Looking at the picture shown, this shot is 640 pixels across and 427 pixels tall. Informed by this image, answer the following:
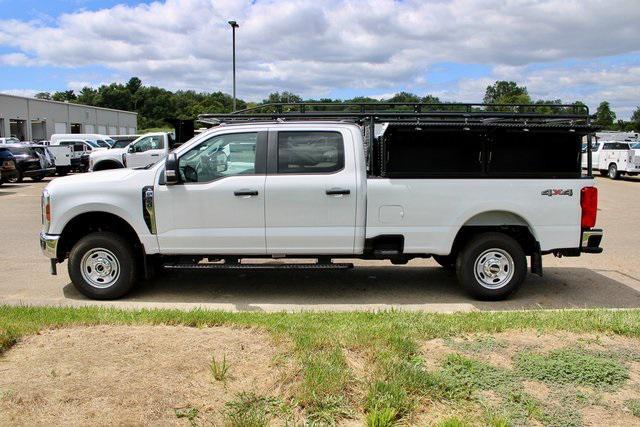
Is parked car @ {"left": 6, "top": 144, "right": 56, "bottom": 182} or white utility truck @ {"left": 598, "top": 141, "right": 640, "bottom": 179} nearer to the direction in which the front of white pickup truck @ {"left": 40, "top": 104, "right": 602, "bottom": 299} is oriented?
the parked car

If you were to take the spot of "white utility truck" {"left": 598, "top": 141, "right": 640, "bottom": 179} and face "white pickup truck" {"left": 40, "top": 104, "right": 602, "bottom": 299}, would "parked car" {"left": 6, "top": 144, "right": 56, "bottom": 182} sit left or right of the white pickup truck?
right

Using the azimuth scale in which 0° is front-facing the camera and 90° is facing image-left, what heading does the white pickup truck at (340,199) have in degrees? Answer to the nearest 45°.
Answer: approximately 90°

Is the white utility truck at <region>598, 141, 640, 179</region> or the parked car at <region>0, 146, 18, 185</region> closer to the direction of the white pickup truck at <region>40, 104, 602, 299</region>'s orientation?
the parked car

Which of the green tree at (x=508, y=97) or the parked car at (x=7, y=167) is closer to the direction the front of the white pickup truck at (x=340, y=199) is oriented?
the parked car

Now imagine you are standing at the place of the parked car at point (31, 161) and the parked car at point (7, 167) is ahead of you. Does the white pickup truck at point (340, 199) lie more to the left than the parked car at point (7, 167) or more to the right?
left

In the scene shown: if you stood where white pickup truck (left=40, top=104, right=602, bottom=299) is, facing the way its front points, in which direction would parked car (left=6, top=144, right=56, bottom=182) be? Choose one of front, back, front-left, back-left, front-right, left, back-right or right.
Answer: front-right

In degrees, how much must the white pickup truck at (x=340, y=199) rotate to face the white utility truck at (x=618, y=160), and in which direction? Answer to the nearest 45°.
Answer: approximately 135° to its right

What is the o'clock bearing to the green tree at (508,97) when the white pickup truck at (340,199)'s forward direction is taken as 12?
The green tree is roughly at 4 o'clock from the white pickup truck.

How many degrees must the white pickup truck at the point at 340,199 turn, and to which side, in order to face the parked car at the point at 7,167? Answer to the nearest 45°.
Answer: approximately 45° to its right
